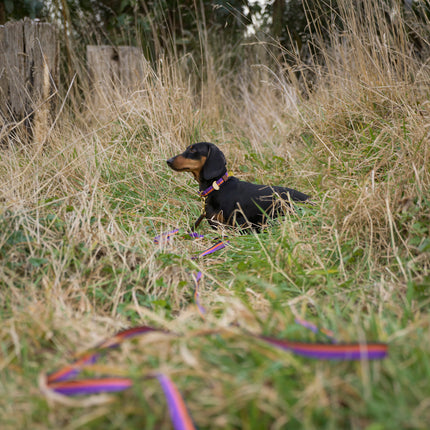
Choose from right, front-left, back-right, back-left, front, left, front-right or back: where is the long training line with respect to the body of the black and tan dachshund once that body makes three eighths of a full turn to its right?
back-right

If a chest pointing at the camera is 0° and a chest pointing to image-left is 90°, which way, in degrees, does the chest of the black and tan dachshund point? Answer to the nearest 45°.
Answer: approximately 90°

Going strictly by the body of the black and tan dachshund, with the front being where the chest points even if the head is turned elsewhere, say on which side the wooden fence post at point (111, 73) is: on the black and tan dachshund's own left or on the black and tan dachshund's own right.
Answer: on the black and tan dachshund's own right

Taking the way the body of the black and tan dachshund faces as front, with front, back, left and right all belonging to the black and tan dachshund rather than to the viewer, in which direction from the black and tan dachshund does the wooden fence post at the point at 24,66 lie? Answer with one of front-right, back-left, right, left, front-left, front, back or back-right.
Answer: front-right
